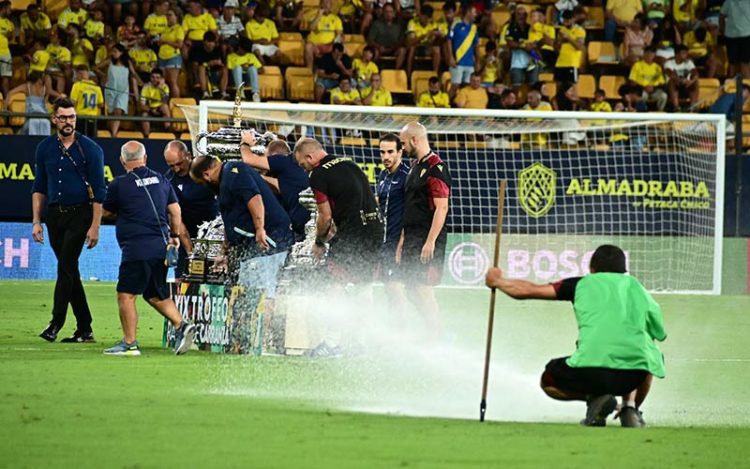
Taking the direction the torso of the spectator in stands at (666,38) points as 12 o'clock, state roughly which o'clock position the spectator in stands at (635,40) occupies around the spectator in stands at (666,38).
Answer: the spectator in stands at (635,40) is roughly at 2 o'clock from the spectator in stands at (666,38).

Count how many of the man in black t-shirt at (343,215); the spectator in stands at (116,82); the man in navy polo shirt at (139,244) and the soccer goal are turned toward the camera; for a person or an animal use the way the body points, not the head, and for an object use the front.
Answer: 2

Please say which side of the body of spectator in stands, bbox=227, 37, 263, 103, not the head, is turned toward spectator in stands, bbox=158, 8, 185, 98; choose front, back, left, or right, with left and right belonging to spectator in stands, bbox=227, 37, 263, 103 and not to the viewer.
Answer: right

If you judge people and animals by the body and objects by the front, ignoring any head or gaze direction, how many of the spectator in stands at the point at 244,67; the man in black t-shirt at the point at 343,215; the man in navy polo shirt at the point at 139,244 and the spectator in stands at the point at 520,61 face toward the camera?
2

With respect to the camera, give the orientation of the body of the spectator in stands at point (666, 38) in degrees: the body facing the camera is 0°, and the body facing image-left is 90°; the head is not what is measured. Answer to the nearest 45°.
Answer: approximately 0°

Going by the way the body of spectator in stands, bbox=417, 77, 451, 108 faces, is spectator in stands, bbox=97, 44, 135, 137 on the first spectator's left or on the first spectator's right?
on the first spectator's right

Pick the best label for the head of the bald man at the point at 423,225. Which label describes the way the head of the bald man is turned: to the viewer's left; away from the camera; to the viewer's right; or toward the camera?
to the viewer's left

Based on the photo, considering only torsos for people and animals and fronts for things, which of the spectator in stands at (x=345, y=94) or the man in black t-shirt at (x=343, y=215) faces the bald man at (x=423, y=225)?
the spectator in stands

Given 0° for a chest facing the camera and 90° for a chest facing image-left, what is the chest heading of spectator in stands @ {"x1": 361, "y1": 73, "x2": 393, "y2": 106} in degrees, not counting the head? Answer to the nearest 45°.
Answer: approximately 0°

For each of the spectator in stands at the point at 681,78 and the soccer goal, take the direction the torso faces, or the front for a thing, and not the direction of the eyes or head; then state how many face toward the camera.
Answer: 2

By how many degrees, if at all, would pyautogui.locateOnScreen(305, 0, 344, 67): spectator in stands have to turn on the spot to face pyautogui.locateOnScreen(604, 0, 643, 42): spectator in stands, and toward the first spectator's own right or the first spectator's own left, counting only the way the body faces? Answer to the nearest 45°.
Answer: approximately 135° to the first spectator's own left
